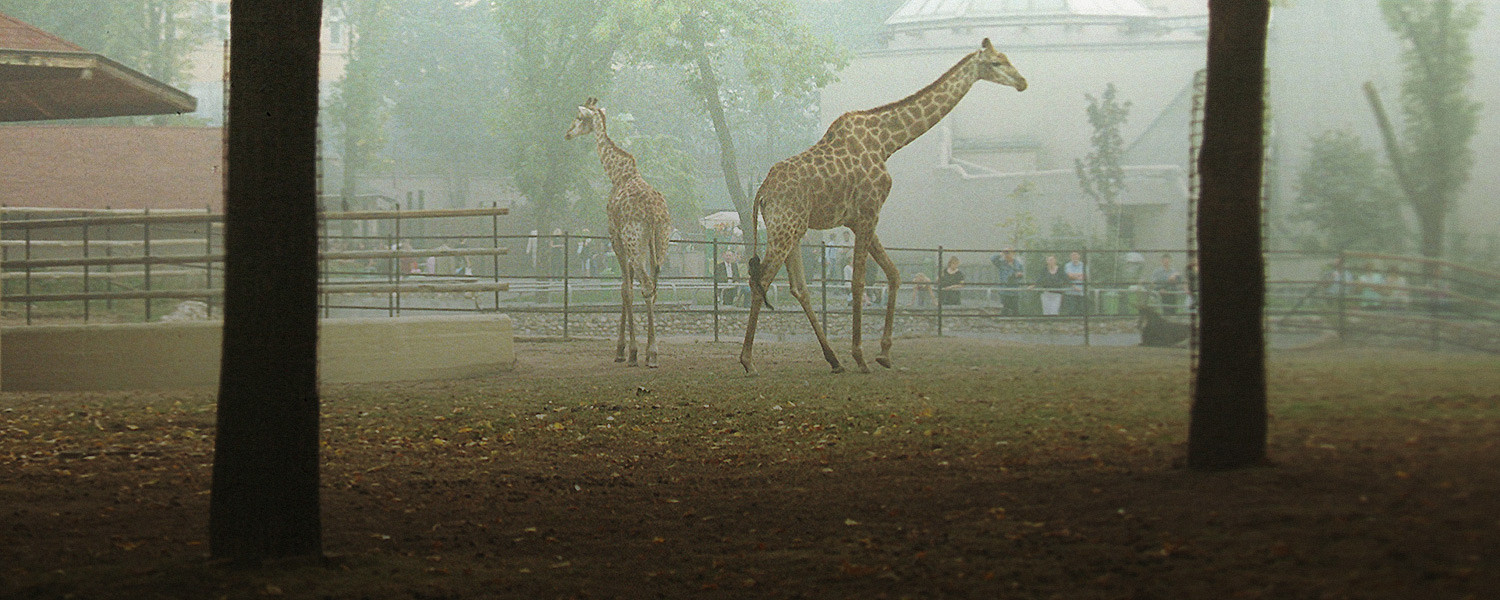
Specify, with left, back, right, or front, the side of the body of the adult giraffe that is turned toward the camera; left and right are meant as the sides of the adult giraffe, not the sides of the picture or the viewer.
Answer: right

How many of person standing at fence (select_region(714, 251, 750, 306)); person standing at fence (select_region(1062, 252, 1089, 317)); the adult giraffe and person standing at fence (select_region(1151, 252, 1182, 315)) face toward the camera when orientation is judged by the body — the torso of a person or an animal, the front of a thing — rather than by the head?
3

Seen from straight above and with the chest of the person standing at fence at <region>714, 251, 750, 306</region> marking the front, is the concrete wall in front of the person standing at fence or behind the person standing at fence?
in front

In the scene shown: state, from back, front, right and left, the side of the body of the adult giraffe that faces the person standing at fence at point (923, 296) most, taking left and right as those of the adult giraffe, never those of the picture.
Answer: left

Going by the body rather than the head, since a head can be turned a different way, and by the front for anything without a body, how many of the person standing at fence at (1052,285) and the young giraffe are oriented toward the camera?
1

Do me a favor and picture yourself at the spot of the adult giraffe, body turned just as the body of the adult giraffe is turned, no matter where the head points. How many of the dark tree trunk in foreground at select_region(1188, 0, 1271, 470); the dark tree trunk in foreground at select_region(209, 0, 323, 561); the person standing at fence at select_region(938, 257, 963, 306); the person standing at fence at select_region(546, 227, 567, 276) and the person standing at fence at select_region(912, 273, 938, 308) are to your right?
2

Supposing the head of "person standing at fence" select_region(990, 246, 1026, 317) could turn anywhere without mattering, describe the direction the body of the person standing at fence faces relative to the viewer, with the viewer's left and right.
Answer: facing the viewer

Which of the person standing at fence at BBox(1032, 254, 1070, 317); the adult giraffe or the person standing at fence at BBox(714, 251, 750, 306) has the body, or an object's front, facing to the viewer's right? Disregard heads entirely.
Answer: the adult giraffe

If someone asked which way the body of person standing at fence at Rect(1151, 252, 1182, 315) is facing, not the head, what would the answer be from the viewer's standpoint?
toward the camera

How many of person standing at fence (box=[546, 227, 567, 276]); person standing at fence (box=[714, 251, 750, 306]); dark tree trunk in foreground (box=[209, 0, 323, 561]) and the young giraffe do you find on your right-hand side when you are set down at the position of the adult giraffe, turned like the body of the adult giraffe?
1

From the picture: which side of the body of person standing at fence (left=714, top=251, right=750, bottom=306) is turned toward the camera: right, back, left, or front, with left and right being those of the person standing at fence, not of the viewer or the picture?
front

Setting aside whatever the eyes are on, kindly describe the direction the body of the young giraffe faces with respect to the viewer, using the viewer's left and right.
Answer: facing away from the viewer and to the left of the viewer

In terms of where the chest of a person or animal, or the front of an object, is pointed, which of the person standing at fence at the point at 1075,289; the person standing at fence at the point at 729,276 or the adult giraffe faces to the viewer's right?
the adult giraffe

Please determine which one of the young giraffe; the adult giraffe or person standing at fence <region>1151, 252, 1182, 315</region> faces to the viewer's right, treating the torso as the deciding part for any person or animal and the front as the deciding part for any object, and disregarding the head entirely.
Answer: the adult giraffe
